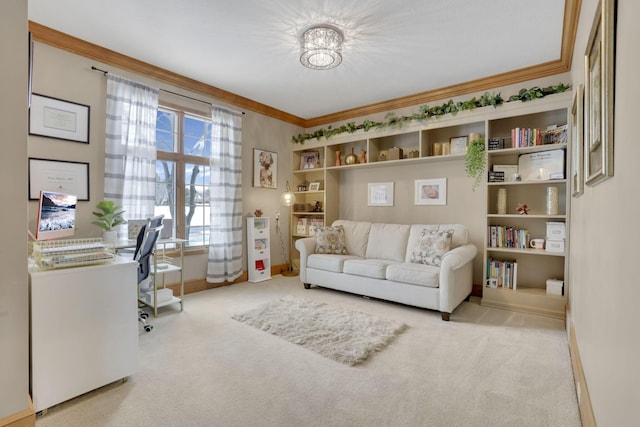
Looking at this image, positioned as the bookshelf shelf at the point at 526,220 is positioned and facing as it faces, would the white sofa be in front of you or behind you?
in front

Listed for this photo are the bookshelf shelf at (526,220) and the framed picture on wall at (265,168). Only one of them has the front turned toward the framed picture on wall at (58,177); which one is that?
the bookshelf shelf

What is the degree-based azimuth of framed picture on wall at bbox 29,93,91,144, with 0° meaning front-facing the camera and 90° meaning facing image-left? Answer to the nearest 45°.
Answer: approximately 315°

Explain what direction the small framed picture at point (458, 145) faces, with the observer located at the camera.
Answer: facing the viewer

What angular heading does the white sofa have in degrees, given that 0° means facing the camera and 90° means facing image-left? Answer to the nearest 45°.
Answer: approximately 45°

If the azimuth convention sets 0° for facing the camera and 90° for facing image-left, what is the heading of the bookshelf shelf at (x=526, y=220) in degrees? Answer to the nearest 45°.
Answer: approximately 45°

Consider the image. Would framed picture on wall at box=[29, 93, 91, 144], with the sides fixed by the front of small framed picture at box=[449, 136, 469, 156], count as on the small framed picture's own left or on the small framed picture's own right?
on the small framed picture's own right

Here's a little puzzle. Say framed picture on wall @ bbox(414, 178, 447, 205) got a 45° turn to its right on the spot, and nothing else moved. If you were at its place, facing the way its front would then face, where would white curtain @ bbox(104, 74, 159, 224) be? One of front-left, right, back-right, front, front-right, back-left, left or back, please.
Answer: front

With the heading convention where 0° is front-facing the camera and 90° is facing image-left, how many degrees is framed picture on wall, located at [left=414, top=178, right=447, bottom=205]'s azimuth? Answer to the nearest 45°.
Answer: approximately 0°

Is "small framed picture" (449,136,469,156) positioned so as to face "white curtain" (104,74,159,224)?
no

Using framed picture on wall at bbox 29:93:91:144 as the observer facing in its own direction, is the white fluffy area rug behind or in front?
in front

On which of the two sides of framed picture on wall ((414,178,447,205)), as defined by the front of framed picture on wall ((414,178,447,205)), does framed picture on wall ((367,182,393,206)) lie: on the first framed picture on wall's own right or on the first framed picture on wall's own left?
on the first framed picture on wall's own right

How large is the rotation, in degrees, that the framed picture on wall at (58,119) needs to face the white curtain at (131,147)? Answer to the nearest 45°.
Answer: approximately 45° to its left

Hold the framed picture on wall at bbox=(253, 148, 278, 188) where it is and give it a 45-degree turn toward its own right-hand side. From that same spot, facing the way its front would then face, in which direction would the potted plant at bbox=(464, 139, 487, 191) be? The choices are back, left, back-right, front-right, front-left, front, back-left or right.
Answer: front-left

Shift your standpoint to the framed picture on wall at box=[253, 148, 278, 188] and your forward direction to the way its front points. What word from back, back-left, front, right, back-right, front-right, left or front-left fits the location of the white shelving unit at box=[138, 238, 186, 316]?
right

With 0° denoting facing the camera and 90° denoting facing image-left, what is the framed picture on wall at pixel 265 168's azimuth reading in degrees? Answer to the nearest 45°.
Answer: approximately 315°
